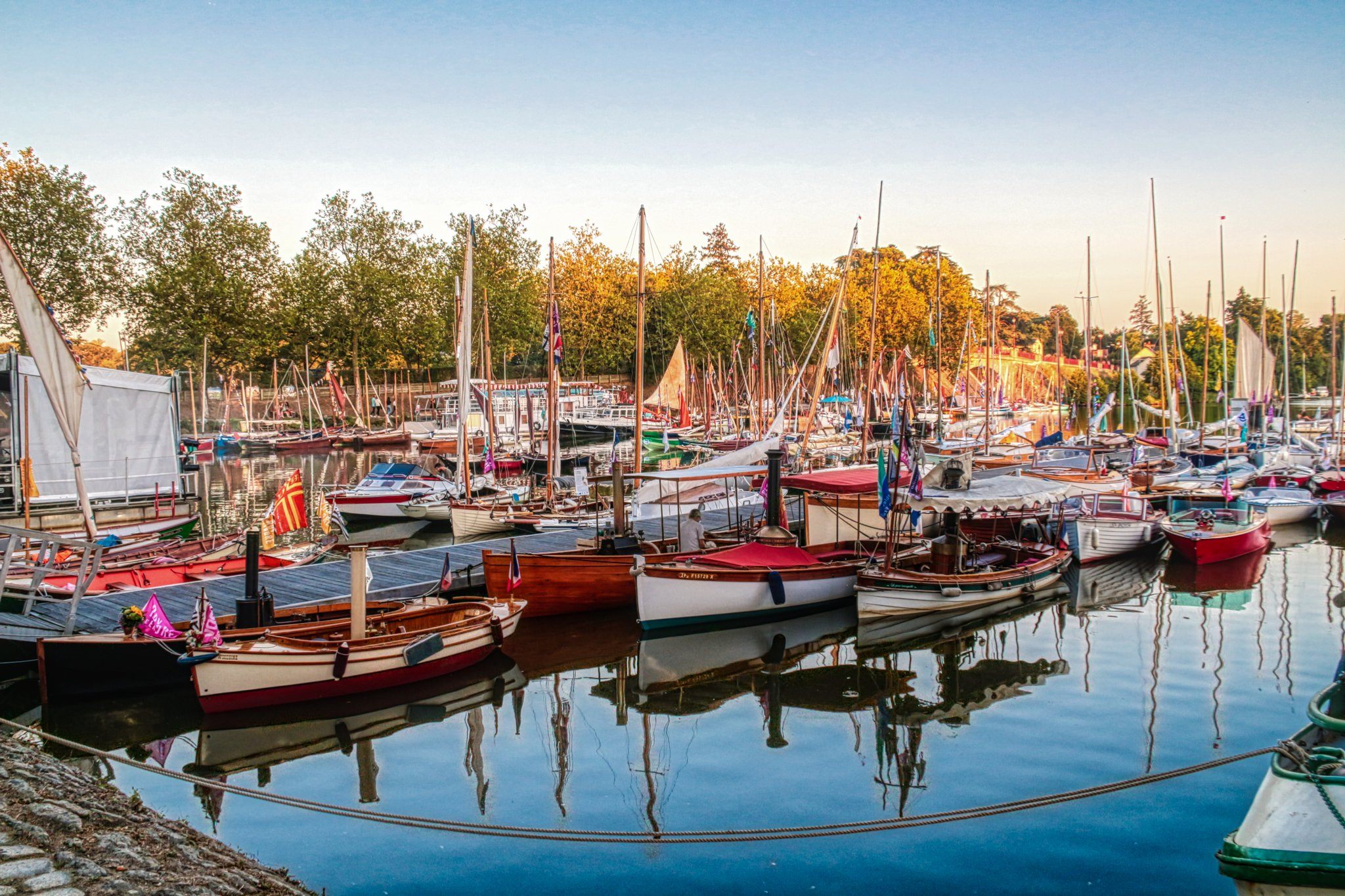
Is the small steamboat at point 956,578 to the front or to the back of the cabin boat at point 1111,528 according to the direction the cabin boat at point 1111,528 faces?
to the front

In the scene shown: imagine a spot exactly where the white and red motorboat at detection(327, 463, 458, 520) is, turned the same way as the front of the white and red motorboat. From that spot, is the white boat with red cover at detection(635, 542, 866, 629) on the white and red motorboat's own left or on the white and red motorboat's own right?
on the white and red motorboat's own left

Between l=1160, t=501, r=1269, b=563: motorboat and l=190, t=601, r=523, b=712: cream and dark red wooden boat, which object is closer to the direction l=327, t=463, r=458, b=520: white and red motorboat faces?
the cream and dark red wooden boat

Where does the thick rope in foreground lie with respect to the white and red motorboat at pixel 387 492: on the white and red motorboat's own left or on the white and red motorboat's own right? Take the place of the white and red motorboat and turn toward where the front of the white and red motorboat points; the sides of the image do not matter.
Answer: on the white and red motorboat's own left

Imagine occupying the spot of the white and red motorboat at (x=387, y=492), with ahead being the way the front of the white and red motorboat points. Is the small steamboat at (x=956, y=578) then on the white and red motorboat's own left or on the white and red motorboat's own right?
on the white and red motorboat's own left

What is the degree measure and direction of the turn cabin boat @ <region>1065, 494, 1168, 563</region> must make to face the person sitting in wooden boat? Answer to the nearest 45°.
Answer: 0° — it already faces them
